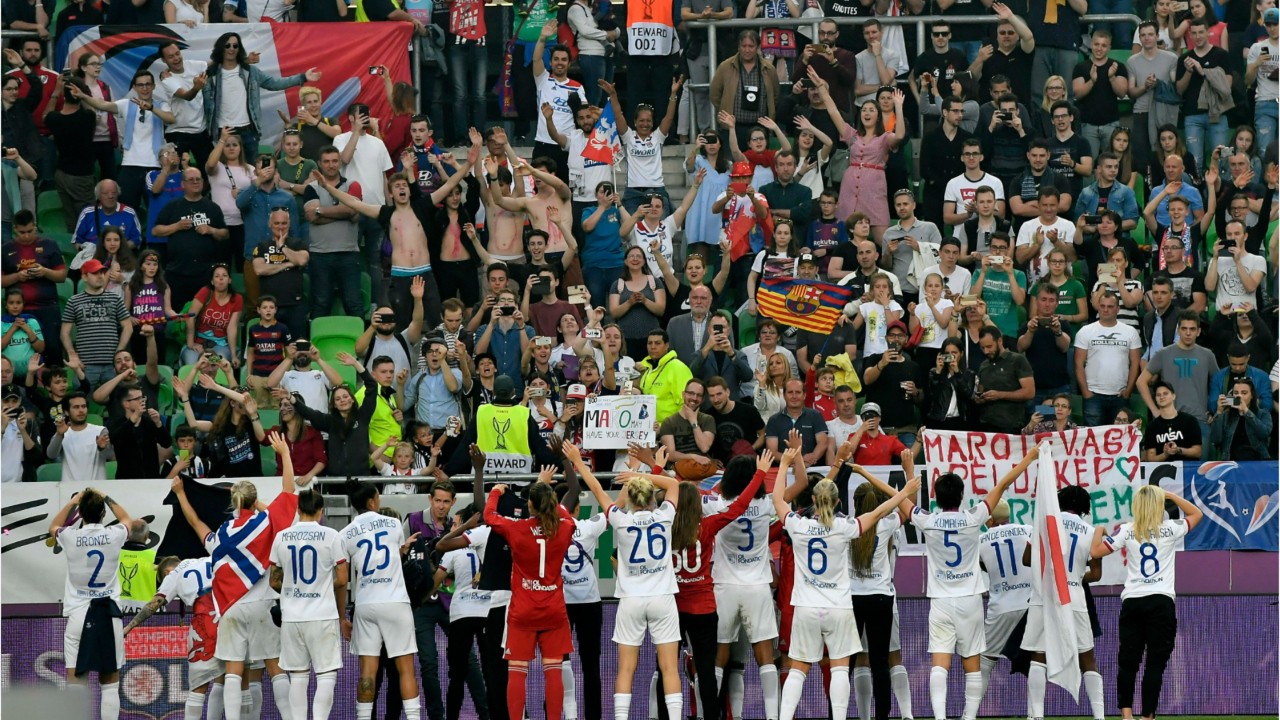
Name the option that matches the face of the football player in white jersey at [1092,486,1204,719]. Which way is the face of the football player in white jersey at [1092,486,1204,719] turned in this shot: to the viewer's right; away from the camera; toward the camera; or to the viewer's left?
away from the camera

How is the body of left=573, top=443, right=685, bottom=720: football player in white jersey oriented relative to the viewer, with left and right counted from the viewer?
facing away from the viewer

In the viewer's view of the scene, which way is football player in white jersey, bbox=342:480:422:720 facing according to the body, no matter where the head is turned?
away from the camera

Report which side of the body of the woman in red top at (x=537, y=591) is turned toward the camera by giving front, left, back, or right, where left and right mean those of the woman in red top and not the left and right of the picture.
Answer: back

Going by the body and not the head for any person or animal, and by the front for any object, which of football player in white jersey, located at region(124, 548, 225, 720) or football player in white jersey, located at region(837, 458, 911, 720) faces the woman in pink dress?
football player in white jersey, located at region(837, 458, 911, 720)

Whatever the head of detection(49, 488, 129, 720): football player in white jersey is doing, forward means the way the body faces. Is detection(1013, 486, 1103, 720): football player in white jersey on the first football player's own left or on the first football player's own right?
on the first football player's own right

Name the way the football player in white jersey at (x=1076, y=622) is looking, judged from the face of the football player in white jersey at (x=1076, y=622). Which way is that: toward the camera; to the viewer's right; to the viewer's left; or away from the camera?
away from the camera

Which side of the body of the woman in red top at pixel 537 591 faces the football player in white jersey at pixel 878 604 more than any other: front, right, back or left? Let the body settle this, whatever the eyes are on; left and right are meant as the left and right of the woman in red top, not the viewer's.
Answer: right

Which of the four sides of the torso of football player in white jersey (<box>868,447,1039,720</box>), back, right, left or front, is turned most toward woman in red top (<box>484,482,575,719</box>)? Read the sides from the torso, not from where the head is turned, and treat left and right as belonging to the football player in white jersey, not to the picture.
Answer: left

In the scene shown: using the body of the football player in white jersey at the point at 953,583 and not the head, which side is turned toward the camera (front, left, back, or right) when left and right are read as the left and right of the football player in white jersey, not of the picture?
back

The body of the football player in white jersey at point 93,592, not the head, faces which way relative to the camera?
away from the camera

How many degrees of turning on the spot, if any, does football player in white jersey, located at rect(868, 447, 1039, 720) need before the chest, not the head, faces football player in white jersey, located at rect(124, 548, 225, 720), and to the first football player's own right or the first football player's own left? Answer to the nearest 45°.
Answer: approximately 90° to the first football player's own left

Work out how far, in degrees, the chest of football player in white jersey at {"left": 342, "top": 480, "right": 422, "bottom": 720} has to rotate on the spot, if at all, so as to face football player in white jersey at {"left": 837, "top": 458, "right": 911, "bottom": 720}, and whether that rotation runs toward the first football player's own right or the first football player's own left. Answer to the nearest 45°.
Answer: approximately 90° to the first football player's own right

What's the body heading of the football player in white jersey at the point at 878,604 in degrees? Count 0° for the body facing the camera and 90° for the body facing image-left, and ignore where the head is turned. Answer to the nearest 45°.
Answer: approximately 180°

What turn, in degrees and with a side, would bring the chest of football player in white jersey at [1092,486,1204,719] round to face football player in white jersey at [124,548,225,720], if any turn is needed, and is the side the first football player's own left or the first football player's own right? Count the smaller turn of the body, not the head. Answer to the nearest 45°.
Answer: approximately 90° to the first football player's own left

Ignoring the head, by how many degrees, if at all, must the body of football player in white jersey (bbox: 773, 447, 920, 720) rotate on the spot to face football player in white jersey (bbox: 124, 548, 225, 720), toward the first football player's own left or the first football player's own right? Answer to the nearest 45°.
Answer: approximately 90° to the first football player's own left

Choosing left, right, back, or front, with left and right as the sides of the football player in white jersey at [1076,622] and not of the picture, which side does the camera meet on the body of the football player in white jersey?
back

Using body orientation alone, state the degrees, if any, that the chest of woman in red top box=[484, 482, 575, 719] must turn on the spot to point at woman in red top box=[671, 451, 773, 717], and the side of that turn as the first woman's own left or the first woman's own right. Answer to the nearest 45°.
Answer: approximately 90° to the first woman's own right

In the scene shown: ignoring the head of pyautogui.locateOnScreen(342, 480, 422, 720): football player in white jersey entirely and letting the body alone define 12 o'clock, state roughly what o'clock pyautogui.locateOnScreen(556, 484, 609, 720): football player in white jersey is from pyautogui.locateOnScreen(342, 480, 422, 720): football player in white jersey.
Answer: pyautogui.locateOnScreen(556, 484, 609, 720): football player in white jersey is roughly at 3 o'clock from pyautogui.locateOnScreen(342, 480, 422, 720): football player in white jersey.

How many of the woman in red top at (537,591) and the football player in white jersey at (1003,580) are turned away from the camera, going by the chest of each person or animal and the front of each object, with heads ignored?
2

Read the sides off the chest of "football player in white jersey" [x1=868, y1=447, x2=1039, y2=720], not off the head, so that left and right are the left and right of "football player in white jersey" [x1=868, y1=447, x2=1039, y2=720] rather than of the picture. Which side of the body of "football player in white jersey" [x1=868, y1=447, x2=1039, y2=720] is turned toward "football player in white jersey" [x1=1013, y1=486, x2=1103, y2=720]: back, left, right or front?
right
